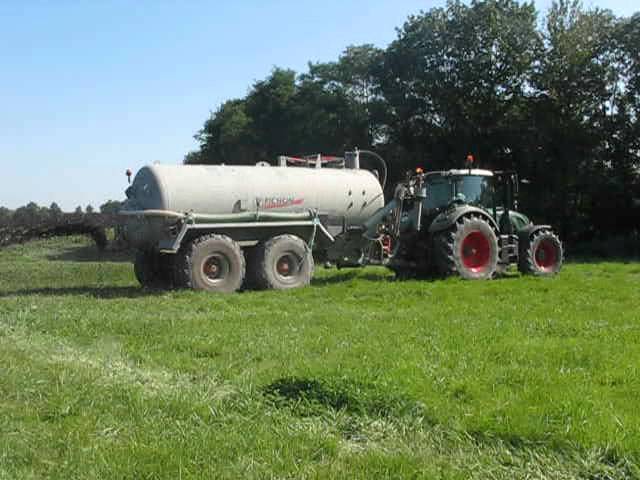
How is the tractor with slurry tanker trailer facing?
to the viewer's right

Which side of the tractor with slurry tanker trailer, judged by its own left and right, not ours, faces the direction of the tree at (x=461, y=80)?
left

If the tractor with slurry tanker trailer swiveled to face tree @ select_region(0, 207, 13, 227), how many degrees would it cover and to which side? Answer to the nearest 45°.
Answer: approximately 135° to its left

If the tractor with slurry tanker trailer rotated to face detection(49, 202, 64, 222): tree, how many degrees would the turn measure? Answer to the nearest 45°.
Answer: approximately 135° to its left
